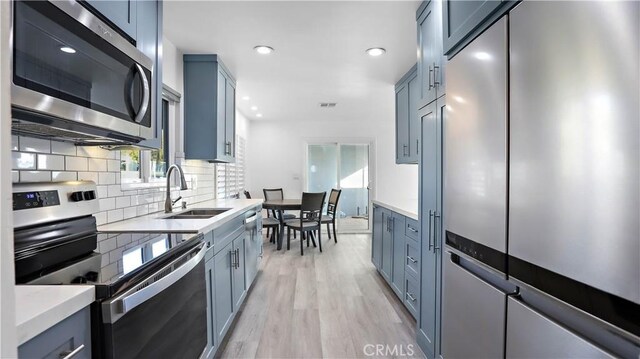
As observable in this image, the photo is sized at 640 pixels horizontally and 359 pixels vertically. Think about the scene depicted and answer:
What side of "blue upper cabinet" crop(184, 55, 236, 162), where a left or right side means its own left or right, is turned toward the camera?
right

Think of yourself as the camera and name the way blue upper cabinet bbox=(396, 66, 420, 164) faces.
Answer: facing to the left of the viewer

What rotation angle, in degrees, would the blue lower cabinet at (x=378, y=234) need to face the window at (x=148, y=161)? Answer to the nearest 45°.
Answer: approximately 45° to its left

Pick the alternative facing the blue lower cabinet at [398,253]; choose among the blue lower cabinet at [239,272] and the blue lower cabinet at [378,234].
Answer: the blue lower cabinet at [239,272]

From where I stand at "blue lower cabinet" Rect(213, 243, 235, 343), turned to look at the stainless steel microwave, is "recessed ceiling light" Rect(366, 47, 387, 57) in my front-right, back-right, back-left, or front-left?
back-left

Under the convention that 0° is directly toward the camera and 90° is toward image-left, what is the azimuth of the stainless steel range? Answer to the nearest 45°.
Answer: approximately 315°

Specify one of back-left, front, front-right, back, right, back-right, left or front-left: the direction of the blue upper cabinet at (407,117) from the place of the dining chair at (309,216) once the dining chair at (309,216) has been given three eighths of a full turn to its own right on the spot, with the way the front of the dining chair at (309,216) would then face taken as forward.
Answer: front-right

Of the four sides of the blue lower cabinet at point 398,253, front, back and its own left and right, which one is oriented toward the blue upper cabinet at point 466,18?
left

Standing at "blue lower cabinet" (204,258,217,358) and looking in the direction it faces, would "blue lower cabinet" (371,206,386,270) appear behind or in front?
in front

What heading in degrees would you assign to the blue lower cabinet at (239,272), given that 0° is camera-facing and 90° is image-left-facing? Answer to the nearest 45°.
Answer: approximately 270°

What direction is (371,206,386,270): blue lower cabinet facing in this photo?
to the viewer's left

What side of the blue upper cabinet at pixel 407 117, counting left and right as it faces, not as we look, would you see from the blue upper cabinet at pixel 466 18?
left

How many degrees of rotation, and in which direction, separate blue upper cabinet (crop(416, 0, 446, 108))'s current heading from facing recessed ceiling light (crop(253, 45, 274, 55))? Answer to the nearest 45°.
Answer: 0° — it already faces it

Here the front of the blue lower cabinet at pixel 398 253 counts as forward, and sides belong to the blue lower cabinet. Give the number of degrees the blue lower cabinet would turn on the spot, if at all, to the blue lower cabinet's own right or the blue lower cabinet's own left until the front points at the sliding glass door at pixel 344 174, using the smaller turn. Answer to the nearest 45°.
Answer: approximately 90° to the blue lower cabinet's own right

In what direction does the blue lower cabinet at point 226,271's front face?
to the viewer's right

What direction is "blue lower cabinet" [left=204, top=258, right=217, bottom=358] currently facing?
to the viewer's right

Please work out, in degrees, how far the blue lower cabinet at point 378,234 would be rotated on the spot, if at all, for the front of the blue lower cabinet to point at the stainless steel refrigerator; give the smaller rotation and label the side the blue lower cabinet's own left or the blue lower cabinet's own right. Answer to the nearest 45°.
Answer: approximately 90° to the blue lower cabinet's own left
